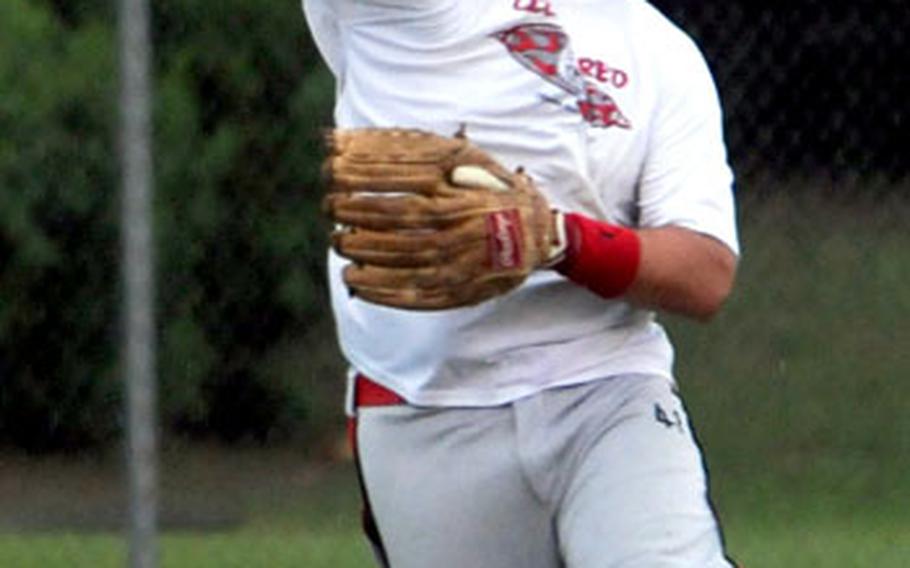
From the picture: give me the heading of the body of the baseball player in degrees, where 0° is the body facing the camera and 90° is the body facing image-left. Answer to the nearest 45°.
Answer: approximately 0°

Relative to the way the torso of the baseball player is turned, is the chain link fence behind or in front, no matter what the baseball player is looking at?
behind
